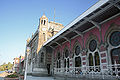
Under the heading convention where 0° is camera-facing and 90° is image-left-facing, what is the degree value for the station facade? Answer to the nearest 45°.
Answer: approximately 45°
